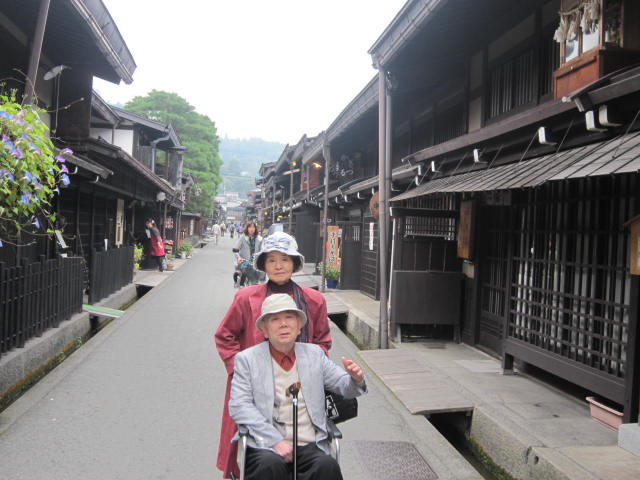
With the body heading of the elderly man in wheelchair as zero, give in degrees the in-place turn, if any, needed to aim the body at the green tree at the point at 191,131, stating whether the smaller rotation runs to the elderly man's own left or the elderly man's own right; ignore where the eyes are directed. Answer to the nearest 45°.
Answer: approximately 180°

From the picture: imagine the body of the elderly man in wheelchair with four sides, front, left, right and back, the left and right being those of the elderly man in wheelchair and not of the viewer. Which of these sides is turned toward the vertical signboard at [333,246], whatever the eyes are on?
back

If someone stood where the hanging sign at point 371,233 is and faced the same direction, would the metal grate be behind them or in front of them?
in front

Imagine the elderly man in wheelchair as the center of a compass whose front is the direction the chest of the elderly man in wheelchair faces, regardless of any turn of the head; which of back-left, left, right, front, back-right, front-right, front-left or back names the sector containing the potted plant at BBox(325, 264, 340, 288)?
back

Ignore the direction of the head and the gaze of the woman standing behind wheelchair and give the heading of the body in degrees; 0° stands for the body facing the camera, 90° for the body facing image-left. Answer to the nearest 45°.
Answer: approximately 0°

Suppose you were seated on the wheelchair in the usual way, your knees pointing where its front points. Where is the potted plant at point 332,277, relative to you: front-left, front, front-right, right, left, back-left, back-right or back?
back
